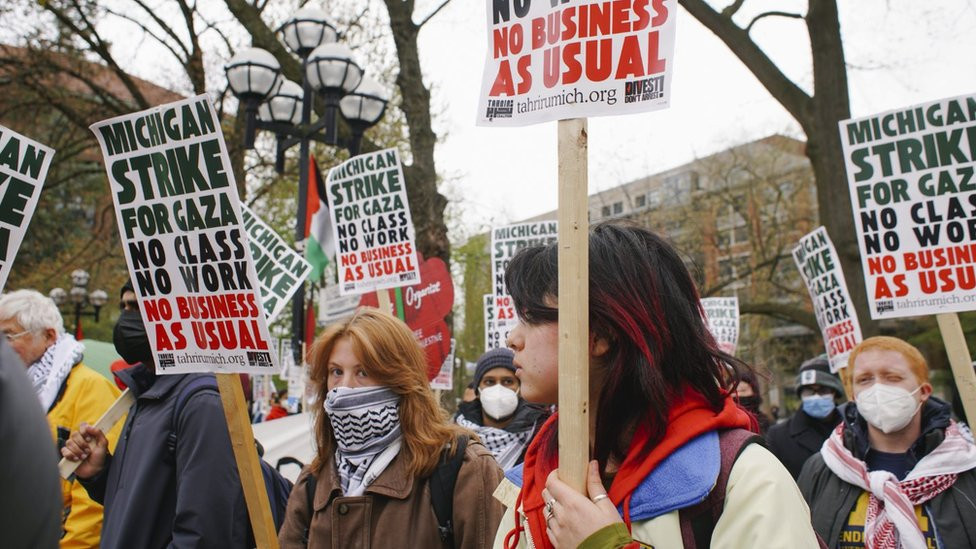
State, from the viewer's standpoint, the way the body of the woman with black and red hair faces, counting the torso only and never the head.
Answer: to the viewer's left

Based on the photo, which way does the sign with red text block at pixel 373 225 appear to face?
toward the camera

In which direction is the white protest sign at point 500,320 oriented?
toward the camera

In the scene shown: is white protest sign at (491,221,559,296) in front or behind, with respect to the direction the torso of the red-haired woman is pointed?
behind

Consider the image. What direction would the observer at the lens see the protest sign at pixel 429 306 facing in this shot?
facing the viewer

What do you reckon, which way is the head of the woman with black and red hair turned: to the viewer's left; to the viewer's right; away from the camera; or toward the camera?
to the viewer's left

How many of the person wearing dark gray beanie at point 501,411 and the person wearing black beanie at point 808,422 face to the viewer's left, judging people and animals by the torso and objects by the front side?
0

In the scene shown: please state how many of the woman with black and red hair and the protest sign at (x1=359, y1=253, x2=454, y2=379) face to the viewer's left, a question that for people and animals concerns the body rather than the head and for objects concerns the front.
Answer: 1

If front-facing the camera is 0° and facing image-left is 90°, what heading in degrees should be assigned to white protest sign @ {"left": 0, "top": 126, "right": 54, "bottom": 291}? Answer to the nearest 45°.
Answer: approximately 0°

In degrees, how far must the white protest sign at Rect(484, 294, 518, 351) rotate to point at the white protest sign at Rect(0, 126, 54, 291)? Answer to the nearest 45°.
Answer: approximately 45° to its right

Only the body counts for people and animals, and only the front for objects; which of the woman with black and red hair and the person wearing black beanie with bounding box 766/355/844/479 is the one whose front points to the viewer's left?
the woman with black and red hair

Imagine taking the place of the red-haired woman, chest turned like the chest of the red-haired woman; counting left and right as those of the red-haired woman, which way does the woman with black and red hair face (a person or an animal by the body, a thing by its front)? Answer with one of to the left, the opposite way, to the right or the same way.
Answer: to the right
